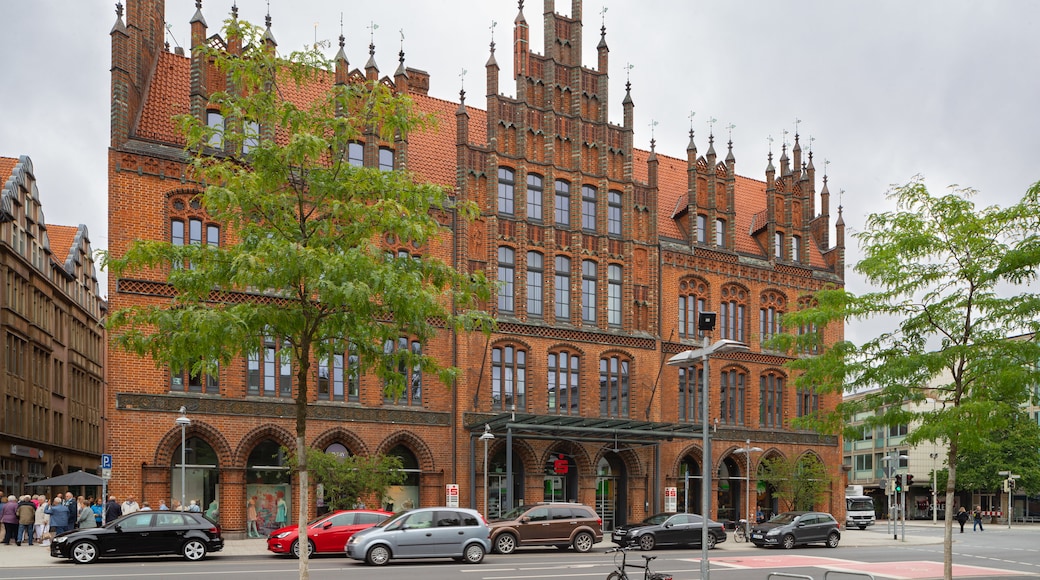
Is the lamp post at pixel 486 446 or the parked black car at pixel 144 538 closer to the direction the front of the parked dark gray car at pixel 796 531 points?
the parked black car

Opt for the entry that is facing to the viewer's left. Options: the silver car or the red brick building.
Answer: the silver car

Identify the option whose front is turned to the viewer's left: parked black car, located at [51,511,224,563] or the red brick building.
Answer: the parked black car

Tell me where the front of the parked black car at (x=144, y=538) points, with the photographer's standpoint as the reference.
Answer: facing to the left of the viewer

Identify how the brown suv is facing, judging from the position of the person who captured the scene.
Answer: facing to the left of the viewer

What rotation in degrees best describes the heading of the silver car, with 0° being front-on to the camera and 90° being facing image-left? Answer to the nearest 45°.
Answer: approximately 90°

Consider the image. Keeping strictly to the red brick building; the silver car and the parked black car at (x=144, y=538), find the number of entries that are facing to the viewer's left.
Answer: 2

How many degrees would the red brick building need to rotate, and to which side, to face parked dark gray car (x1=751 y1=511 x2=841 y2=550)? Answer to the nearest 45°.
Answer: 0° — it already faces it

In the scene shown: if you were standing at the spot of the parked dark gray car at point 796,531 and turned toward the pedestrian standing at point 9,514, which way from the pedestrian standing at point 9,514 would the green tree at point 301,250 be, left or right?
left

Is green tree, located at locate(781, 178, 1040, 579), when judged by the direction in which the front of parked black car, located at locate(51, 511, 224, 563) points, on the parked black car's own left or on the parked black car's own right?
on the parked black car's own left

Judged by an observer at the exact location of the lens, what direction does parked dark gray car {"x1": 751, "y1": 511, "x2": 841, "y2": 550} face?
facing the viewer and to the left of the viewer

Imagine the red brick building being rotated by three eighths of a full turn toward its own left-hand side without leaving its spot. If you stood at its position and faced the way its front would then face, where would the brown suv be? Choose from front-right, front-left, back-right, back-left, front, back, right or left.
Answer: back

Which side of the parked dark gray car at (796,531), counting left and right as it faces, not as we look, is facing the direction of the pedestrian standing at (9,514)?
front
